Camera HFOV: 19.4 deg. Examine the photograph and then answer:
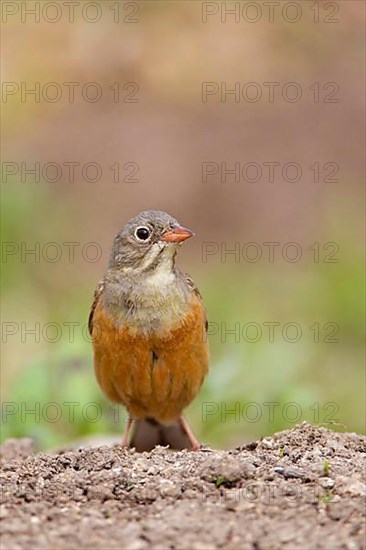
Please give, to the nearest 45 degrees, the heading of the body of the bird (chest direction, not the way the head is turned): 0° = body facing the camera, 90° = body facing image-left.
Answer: approximately 0°
